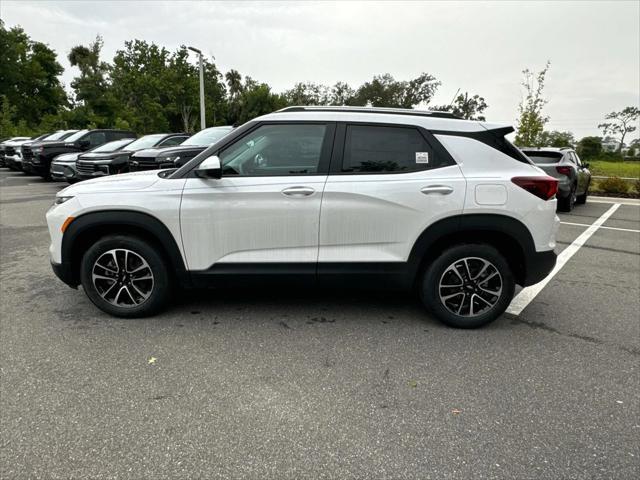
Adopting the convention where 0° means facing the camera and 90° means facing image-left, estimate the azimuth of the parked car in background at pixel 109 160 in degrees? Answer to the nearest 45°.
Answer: approximately 45°

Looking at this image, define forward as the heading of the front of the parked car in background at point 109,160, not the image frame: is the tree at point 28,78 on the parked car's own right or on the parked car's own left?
on the parked car's own right

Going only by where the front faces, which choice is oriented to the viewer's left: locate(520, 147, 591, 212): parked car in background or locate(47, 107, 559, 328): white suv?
the white suv

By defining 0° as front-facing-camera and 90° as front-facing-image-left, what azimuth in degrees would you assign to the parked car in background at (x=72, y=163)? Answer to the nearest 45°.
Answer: approximately 45°

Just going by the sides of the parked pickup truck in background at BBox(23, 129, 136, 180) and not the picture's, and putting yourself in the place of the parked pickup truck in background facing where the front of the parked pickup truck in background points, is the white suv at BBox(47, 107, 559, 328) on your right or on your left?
on your left

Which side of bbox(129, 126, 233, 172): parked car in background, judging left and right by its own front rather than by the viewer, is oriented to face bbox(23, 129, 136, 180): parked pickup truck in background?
right

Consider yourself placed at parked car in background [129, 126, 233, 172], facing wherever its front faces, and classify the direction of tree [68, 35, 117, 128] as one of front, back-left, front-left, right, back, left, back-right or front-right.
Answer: back-right

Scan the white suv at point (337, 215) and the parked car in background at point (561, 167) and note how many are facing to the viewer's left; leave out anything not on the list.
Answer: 1

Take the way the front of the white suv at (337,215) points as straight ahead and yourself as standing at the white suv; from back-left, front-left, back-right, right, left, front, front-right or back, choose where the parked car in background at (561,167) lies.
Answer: back-right

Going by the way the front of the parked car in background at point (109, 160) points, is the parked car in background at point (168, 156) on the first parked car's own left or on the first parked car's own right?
on the first parked car's own left

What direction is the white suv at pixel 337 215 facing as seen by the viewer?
to the viewer's left

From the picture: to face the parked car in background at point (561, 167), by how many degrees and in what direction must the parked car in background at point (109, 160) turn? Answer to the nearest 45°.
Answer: approximately 90° to its left

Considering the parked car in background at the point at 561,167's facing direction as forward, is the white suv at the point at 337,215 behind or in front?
behind
